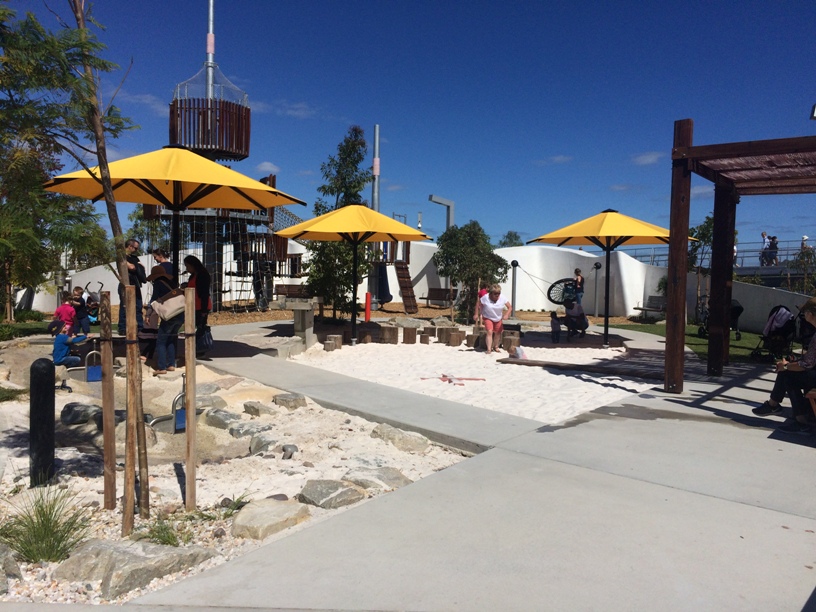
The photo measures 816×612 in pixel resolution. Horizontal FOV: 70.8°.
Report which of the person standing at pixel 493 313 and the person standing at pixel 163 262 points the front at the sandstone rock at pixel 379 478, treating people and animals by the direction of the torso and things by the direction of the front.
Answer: the person standing at pixel 493 313

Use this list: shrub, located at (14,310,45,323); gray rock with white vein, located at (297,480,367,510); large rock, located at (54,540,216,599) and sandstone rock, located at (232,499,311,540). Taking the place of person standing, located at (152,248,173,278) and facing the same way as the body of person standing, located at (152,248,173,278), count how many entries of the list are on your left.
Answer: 3

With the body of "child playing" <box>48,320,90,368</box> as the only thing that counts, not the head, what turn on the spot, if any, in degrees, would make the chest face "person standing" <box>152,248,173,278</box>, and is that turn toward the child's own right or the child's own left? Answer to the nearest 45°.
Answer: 0° — they already face them

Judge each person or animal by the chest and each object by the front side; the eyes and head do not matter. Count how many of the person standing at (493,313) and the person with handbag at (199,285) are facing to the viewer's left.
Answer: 1

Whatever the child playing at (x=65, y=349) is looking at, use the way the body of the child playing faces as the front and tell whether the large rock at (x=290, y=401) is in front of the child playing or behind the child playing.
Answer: in front

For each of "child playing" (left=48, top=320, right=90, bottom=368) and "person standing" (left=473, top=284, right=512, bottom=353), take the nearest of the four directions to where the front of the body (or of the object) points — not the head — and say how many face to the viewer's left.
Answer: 0

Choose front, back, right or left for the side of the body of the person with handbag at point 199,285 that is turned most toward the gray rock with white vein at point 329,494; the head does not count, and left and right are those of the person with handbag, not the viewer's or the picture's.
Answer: left

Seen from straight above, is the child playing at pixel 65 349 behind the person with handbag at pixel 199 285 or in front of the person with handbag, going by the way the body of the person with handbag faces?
in front

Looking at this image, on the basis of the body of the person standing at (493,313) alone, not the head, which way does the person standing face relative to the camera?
toward the camera

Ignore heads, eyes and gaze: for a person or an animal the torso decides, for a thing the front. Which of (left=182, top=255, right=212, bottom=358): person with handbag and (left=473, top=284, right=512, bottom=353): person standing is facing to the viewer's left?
the person with handbag

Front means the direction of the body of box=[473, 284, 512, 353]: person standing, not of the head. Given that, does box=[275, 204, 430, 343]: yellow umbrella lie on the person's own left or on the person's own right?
on the person's own right

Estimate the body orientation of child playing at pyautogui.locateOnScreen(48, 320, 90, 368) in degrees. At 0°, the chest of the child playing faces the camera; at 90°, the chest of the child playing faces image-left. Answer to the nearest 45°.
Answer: approximately 270°

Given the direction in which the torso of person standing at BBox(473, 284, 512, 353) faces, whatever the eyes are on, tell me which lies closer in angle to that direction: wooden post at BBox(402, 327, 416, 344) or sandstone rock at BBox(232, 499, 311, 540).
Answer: the sandstone rock

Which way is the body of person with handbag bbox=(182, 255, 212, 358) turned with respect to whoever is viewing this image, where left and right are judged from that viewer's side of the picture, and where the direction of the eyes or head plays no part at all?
facing to the left of the viewer

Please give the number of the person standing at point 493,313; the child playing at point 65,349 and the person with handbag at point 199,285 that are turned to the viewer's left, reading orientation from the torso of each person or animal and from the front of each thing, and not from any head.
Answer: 1

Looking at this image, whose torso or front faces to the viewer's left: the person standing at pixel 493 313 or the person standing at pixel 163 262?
the person standing at pixel 163 262

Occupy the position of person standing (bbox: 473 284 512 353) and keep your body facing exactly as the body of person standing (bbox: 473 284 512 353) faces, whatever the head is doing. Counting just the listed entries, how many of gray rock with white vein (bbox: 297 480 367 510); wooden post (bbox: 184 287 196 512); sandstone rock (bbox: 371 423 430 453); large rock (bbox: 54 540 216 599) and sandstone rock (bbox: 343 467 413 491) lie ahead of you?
5

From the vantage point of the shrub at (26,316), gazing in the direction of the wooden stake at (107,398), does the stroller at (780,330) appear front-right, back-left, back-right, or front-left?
front-left

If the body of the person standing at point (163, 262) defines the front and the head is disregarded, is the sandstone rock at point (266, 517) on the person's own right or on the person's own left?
on the person's own left
